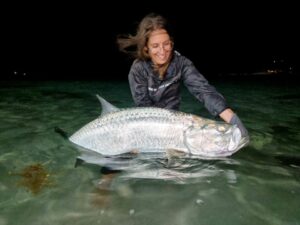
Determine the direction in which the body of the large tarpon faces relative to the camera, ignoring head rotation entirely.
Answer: to the viewer's right
